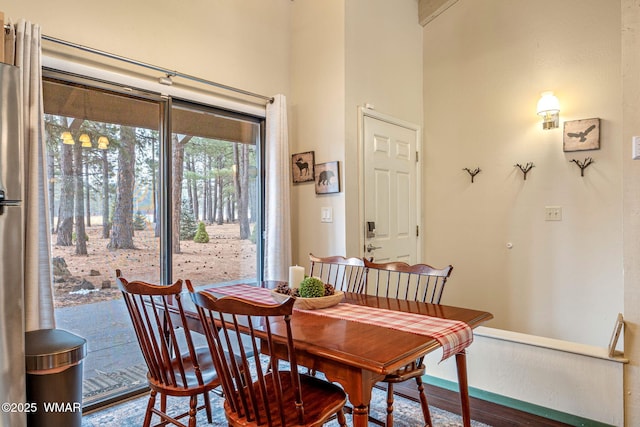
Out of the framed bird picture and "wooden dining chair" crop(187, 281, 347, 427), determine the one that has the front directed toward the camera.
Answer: the framed bird picture

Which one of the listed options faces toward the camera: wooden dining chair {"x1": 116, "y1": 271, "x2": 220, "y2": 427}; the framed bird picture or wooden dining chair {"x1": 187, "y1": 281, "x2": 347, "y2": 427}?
the framed bird picture

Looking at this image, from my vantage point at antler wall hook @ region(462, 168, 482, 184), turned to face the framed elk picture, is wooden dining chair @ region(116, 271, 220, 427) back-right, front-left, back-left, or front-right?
front-left

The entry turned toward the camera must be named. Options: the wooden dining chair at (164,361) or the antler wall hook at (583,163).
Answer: the antler wall hook

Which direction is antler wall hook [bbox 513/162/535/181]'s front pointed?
toward the camera

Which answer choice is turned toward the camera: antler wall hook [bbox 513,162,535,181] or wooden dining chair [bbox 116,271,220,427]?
the antler wall hook

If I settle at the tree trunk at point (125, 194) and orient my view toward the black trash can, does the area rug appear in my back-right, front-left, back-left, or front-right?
front-left

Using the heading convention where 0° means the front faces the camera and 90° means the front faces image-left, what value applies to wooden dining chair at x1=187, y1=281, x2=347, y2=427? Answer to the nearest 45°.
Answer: approximately 225°

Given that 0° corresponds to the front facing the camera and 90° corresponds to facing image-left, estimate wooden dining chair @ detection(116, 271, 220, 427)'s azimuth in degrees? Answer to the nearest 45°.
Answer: approximately 225°

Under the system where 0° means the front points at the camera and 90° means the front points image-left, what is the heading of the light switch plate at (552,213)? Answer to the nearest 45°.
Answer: approximately 0°

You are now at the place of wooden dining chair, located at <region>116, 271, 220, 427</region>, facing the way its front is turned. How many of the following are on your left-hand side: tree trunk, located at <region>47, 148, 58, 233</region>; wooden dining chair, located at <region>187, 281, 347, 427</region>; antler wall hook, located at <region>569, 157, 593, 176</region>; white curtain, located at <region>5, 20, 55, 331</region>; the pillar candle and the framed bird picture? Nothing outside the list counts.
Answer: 2

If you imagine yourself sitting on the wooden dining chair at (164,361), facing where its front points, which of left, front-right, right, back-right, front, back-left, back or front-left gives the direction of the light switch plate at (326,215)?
front

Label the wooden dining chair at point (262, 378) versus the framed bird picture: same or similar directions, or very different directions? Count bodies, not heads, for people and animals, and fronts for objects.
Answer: very different directions

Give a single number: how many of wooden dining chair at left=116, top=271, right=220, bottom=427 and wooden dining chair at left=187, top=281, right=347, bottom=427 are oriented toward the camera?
0

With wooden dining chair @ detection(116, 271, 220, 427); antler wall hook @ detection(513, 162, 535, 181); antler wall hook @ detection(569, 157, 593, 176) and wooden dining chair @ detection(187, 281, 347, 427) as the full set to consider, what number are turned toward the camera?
2

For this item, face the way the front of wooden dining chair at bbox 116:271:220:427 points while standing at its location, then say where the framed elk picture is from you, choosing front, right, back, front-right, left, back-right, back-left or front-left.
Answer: front

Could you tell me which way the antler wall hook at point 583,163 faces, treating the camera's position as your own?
facing the viewer
